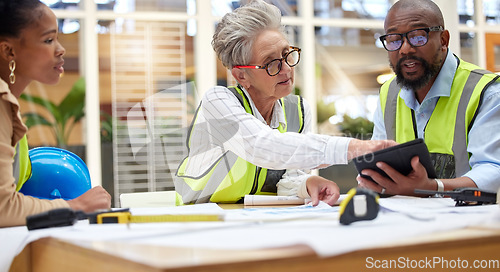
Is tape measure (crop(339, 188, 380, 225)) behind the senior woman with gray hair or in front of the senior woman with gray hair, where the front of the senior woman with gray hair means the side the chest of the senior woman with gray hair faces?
in front

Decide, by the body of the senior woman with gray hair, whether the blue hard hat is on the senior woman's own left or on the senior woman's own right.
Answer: on the senior woman's own right

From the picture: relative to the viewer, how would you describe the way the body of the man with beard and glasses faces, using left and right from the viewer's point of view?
facing the viewer and to the left of the viewer

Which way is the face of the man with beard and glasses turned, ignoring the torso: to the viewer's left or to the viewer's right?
to the viewer's left

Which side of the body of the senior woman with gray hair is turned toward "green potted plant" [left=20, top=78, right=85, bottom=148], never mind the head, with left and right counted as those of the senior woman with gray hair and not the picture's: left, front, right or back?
back

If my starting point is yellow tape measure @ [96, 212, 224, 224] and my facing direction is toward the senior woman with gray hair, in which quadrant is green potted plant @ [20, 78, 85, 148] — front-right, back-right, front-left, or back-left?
front-left

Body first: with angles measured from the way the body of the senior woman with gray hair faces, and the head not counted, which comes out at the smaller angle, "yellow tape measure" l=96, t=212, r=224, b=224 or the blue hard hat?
the yellow tape measure

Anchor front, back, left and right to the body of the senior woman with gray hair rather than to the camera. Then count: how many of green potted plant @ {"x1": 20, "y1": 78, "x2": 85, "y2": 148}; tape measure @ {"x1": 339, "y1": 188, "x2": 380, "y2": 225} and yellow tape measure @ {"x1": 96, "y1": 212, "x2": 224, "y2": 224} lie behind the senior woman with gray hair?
1

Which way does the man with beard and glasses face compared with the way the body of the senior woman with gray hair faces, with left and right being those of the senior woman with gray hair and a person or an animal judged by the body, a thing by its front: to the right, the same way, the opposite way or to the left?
to the right

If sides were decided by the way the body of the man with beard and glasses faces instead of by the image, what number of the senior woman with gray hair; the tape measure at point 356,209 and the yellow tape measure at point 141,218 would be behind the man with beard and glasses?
0
